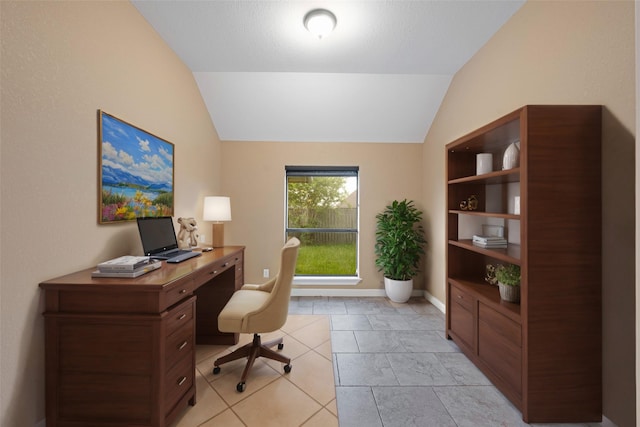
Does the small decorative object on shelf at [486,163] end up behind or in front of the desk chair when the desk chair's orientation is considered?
behind

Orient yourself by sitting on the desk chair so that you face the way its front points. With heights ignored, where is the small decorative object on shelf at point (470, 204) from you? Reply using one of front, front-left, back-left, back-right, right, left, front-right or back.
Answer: back

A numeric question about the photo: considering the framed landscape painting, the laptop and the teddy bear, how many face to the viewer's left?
0

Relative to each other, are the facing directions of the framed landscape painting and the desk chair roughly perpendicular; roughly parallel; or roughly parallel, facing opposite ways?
roughly parallel, facing opposite ways

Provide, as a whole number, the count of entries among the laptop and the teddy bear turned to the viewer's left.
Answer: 0

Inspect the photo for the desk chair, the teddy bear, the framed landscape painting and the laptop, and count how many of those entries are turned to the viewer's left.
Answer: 1

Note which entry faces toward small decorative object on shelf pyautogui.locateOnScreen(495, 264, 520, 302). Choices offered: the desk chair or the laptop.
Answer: the laptop

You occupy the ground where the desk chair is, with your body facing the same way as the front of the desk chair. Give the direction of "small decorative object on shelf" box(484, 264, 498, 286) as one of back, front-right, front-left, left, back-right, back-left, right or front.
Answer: back

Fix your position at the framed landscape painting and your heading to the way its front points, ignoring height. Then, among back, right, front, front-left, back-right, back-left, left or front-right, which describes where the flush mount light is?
front

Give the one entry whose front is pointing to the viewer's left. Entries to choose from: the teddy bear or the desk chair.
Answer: the desk chair

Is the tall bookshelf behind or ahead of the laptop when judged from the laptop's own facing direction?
ahead
